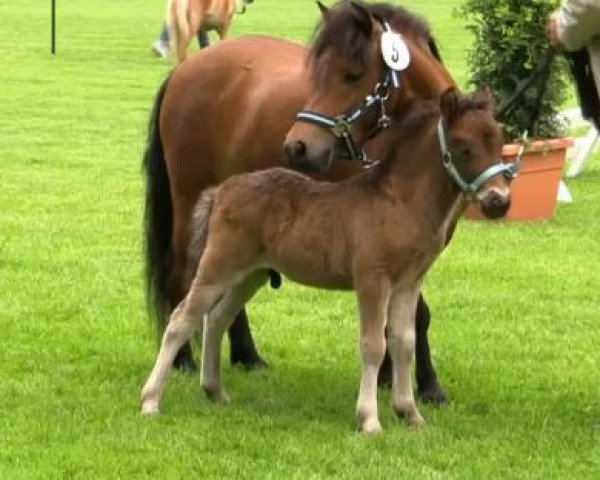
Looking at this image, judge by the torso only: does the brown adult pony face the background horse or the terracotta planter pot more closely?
the terracotta planter pot

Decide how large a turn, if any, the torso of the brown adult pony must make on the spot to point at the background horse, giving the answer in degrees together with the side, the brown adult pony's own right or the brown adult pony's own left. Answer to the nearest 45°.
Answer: approximately 135° to the brown adult pony's own left

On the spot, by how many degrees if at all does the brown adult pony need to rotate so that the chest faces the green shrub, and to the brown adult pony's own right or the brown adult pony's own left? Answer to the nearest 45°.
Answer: approximately 90° to the brown adult pony's own left

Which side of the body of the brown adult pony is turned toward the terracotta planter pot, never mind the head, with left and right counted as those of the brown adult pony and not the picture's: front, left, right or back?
left

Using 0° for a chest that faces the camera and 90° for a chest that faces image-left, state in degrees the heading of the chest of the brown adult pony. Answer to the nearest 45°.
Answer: approximately 315°
